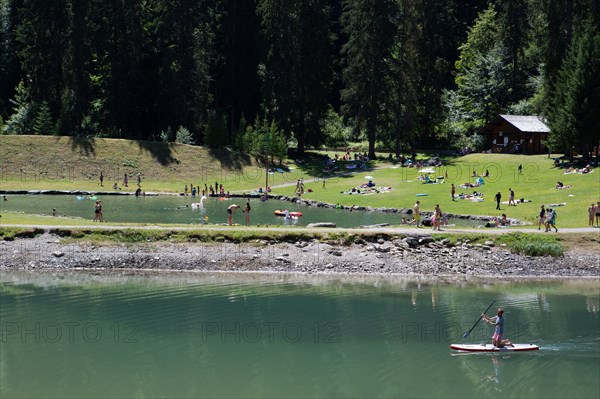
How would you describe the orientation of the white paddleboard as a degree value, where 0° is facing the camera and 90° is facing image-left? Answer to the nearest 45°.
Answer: approximately 90°

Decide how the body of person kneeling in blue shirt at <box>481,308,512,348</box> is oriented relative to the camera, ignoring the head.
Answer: to the viewer's left
